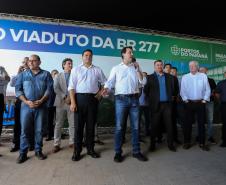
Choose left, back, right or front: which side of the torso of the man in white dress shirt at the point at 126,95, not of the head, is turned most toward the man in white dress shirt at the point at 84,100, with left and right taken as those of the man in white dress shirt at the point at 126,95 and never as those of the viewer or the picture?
right

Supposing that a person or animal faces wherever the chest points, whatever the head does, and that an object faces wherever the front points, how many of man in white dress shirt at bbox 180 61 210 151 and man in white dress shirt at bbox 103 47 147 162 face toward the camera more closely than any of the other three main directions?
2

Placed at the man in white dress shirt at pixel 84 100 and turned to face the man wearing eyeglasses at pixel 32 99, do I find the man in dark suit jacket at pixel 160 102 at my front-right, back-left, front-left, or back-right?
back-right

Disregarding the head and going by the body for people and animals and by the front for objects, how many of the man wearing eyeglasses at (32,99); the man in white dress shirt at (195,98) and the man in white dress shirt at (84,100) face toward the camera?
3

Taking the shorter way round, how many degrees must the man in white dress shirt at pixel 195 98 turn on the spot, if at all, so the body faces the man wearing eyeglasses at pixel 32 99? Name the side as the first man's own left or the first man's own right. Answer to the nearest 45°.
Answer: approximately 45° to the first man's own right

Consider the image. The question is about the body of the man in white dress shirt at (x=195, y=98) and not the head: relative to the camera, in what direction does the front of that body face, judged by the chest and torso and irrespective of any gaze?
toward the camera

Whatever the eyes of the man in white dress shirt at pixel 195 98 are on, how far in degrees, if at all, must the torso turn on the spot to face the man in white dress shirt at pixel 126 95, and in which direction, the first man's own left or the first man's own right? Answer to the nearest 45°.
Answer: approximately 45° to the first man's own right

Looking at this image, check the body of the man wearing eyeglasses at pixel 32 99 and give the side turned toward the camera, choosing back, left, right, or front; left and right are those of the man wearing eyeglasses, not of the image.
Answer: front

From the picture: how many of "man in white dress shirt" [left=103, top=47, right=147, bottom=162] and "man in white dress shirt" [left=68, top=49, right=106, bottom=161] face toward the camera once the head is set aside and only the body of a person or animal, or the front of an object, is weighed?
2

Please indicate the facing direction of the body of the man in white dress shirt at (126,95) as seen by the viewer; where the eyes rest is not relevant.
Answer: toward the camera

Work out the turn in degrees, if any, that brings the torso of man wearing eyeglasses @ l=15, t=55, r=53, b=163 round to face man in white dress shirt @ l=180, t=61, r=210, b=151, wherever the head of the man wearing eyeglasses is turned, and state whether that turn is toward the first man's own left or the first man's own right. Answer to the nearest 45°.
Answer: approximately 90° to the first man's own left
